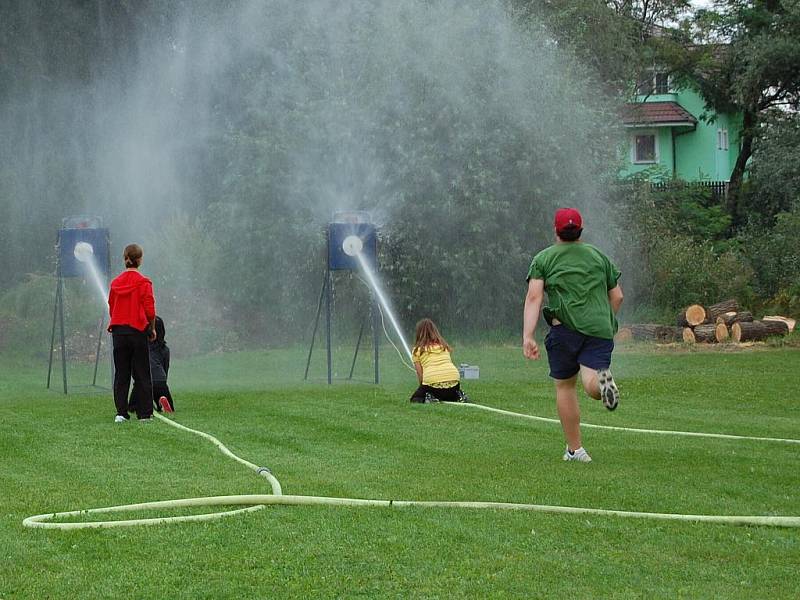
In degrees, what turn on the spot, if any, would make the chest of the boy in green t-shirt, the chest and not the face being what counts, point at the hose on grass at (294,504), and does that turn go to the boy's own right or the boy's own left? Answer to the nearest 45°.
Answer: approximately 135° to the boy's own left

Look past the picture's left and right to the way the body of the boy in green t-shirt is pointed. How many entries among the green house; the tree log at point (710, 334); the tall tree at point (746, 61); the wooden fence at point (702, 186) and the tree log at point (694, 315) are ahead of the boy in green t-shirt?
5

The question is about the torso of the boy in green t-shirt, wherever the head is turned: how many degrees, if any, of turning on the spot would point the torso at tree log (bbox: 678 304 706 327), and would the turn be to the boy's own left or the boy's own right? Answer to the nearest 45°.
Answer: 0° — they already face it

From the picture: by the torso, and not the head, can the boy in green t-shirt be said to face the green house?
yes

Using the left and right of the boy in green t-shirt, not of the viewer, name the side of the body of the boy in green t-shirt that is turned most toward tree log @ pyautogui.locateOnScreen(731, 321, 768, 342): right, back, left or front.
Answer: front

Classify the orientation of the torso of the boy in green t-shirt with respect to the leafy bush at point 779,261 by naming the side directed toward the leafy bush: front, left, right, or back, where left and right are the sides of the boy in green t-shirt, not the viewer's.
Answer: front

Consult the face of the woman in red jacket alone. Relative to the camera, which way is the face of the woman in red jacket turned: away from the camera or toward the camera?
away from the camera

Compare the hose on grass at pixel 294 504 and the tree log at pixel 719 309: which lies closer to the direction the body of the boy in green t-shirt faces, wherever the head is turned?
the tree log

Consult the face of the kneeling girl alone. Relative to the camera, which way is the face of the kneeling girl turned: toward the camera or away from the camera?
away from the camera

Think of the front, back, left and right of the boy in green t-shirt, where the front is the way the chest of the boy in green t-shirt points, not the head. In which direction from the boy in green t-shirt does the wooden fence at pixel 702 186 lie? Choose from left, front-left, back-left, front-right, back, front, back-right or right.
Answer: front

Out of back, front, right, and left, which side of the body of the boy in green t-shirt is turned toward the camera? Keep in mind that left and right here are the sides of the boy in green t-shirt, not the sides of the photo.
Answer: back

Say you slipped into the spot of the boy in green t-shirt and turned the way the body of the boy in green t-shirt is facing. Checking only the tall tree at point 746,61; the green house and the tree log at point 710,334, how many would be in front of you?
3

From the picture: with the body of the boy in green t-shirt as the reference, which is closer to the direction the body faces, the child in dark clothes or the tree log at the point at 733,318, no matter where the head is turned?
the tree log

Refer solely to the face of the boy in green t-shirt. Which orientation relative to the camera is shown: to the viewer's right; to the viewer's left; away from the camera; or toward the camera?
away from the camera
